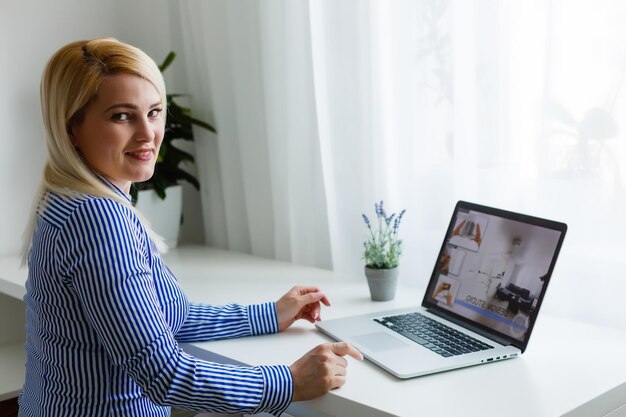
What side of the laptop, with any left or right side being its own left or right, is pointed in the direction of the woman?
front

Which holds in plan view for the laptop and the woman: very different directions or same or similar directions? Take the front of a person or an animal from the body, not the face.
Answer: very different directions

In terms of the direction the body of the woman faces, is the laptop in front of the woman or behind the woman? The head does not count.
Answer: in front

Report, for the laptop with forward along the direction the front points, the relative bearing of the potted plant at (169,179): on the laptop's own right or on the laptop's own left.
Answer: on the laptop's own right

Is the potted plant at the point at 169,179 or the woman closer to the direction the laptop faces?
the woman

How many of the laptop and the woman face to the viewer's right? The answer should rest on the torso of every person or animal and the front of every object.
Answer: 1

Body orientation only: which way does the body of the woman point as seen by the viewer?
to the viewer's right
